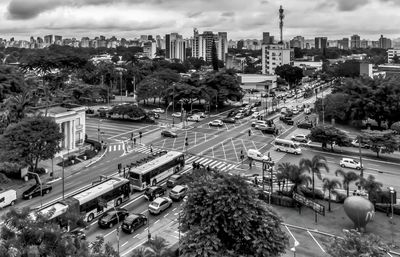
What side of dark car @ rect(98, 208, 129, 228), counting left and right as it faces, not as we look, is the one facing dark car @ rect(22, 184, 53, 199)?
left

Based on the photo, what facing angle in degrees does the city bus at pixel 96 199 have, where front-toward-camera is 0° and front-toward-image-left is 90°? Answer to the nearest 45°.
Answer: approximately 225°

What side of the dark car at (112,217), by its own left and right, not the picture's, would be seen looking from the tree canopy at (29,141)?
left

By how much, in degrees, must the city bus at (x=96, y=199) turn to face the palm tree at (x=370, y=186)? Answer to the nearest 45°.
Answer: approximately 45° to its right

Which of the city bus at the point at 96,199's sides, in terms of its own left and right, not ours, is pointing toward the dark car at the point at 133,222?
right
